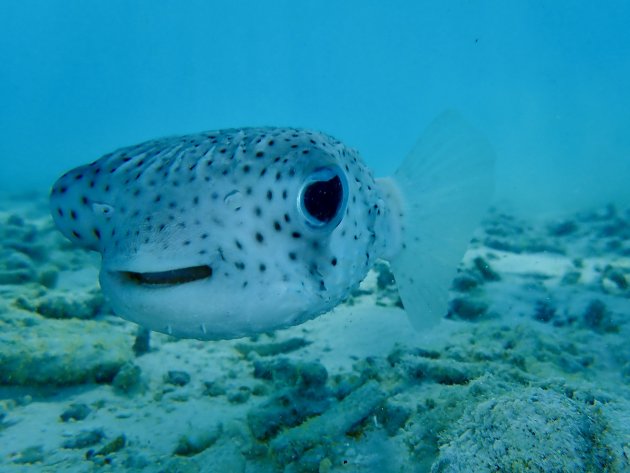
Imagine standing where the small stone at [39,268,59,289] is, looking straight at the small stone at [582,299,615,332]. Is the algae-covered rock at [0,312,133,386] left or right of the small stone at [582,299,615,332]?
right

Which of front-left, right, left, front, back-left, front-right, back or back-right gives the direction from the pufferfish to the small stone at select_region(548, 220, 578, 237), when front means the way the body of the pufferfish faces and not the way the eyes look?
back

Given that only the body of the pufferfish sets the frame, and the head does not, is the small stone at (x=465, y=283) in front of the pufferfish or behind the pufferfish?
behind

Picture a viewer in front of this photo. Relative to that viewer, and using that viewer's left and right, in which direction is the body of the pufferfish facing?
facing the viewer and to the left of the viewer

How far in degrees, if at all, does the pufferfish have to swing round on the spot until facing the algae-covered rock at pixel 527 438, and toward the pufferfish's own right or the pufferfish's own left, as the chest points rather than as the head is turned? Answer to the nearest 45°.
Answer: approximately 135° to the pufferfish's own left

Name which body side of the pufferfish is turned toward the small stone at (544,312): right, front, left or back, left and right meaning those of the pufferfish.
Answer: back

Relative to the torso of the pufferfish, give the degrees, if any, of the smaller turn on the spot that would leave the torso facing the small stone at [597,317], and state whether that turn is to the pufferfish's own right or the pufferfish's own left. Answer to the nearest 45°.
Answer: approximately 180°
